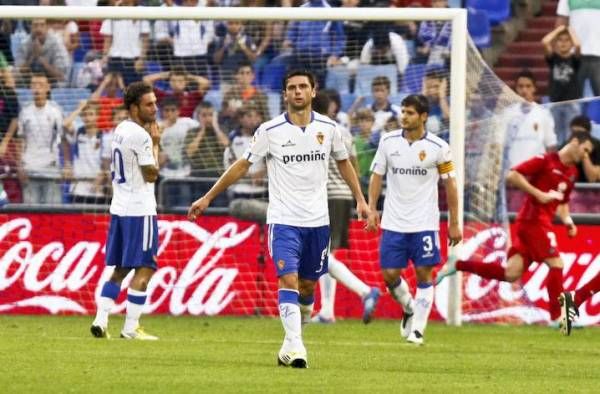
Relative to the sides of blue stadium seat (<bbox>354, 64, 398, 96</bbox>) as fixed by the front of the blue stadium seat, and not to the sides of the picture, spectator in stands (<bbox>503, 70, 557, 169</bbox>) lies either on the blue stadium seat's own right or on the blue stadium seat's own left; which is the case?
on the blue stadium seat's own left

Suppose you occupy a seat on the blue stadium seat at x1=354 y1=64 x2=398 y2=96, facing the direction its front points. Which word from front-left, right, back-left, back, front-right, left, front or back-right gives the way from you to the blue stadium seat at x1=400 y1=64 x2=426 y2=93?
left

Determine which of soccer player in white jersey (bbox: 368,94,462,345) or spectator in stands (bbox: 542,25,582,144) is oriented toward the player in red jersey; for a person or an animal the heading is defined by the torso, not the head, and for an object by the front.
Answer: the spectator in stands

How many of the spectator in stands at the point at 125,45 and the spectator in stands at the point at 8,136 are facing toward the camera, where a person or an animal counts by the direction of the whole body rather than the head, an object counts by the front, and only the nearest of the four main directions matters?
2

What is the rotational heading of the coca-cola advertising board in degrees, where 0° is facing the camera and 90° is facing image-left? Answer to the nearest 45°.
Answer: approximately 0°

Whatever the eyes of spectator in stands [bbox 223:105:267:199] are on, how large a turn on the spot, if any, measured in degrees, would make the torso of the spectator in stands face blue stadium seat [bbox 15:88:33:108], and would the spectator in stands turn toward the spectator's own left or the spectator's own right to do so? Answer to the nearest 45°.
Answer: approximately 90° to the spectator's own right

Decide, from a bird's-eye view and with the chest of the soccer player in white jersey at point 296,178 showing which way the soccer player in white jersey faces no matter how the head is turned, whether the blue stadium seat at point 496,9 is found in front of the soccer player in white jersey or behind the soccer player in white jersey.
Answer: behind

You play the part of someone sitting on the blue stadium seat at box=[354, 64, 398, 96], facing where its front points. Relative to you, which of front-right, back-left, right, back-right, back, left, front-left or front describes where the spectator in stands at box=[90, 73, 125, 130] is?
right

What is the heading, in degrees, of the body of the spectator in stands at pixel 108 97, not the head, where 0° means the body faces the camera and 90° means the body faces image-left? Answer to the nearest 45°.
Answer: approximately 0°
